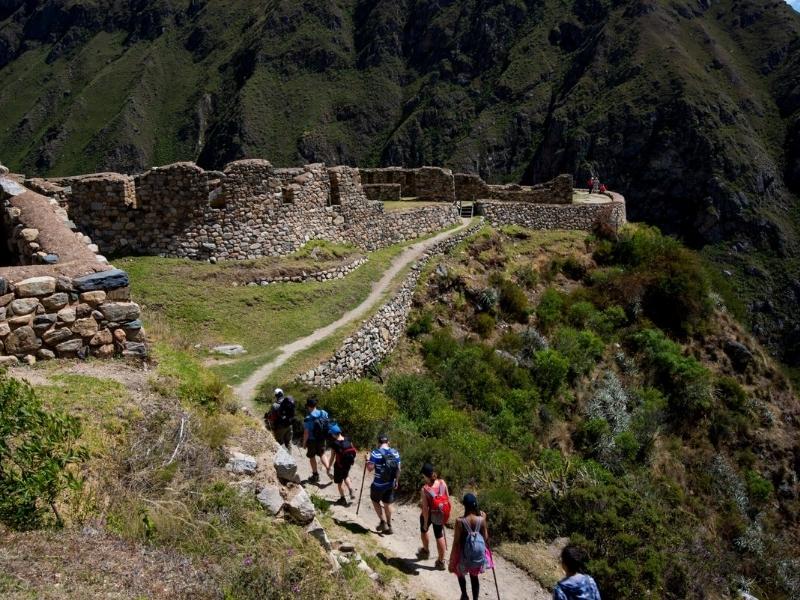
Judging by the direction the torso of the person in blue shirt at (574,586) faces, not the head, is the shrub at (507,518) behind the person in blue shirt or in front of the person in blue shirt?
in front

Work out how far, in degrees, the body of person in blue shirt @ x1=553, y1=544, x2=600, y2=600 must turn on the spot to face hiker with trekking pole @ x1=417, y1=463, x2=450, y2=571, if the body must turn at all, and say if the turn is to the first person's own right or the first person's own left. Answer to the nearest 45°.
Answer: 0° — they already face them

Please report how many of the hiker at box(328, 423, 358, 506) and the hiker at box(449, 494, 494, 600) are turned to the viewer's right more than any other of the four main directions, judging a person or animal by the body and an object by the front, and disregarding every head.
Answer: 0

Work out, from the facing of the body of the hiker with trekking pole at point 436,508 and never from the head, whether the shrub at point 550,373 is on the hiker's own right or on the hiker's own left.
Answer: on the hiker's own right

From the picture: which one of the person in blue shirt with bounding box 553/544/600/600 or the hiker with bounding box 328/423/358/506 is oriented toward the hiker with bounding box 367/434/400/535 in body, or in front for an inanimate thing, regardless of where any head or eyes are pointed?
the person in blue shirt

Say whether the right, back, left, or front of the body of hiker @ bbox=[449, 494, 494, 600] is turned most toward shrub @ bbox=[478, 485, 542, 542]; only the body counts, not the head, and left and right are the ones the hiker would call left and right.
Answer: front

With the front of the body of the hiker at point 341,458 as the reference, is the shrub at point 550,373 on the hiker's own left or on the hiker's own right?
on the hiker's own right

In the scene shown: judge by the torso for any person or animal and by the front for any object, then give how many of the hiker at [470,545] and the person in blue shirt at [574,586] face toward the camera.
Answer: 0

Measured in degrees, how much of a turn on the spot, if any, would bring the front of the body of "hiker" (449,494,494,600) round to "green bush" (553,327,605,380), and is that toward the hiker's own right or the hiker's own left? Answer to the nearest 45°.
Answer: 0° — they already face it

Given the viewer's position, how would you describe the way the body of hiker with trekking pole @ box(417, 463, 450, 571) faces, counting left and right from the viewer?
facing away from the viewer and to the left of the viewer

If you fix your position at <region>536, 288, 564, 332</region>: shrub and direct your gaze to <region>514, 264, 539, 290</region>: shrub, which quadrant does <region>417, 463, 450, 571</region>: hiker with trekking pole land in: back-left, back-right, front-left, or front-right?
back-left

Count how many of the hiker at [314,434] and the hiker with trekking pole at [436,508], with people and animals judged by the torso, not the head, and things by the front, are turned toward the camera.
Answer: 0

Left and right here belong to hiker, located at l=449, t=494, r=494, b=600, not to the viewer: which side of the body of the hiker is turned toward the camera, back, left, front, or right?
back

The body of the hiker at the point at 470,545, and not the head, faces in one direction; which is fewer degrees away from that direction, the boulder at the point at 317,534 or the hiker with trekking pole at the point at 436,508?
the hiker with trekking pole

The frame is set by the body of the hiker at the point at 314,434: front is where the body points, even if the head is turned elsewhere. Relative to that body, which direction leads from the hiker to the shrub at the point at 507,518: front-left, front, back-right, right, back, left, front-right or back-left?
back-right
